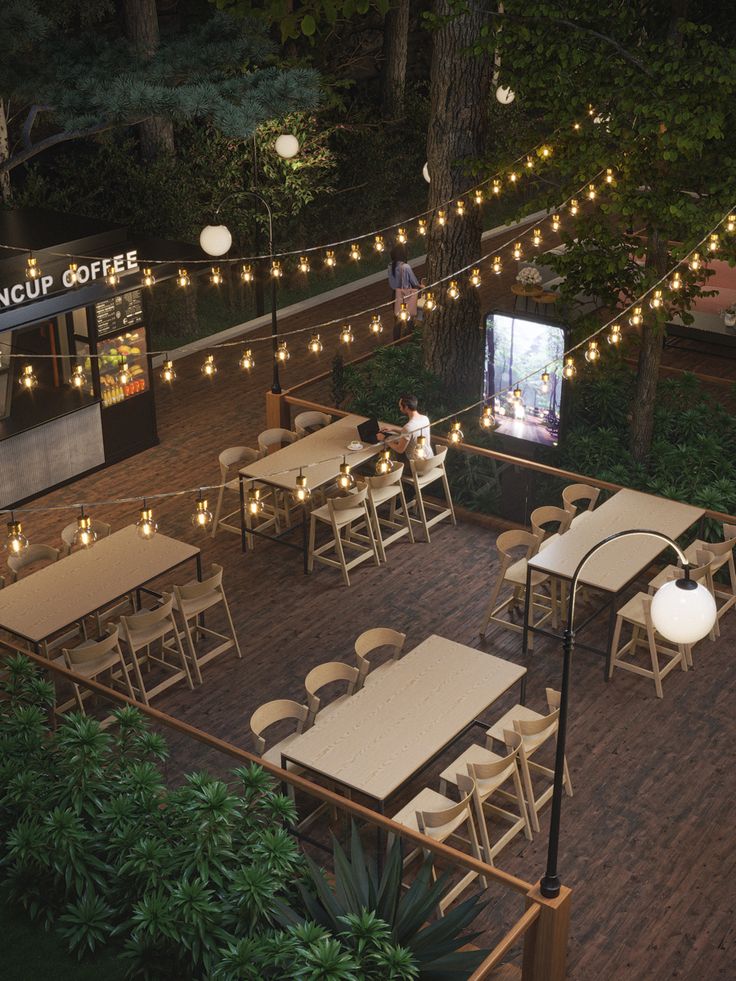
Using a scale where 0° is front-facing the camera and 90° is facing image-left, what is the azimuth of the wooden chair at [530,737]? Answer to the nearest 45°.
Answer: approximately 135°

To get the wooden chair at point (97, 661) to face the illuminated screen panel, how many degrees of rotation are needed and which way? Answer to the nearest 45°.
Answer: approximately 90° to its right

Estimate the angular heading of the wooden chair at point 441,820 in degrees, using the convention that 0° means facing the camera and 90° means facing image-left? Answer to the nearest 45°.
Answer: approximately 135°

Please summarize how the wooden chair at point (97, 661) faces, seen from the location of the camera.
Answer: facing away from the viewer and to the left of the viewer

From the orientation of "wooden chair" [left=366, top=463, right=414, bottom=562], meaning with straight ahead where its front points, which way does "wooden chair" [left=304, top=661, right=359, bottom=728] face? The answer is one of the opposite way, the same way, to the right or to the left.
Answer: the opposite way

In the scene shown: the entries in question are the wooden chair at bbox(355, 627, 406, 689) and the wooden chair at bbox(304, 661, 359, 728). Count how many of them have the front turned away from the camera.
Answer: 0

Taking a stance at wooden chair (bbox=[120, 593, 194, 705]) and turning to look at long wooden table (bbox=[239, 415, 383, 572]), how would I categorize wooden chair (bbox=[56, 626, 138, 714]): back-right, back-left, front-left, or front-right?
back-left

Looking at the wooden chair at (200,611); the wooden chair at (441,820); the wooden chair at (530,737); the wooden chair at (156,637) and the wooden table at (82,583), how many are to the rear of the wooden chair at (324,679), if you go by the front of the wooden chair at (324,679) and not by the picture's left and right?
3

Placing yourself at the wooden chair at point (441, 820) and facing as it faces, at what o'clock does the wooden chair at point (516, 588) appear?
the wooden chair at point (516, 588) is roughly at 2 o'clock from the wooden chair at point (441, 820).

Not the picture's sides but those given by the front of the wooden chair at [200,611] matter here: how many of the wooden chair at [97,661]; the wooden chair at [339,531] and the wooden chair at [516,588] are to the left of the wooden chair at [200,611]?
1

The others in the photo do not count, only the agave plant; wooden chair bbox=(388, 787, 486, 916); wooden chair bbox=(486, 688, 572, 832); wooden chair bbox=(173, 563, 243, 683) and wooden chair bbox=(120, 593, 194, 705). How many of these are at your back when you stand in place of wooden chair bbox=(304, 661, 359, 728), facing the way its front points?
2

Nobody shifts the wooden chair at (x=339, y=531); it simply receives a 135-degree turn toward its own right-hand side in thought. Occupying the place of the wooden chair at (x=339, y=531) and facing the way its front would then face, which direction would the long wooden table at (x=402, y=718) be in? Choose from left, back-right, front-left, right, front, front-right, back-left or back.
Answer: right

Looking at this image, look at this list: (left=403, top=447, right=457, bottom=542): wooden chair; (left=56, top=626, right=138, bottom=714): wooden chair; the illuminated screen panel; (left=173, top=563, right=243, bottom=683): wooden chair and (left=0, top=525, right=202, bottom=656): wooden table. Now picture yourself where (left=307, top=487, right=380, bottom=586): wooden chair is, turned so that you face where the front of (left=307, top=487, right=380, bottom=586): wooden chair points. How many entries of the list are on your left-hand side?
3

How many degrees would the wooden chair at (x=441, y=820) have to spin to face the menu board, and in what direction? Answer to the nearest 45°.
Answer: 0° — it already faces it

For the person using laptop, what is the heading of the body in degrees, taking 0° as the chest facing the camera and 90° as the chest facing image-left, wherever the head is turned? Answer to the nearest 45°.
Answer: approximately 135°

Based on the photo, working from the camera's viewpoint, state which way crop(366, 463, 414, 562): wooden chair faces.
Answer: facing away from the viewer and to the left of the viewer

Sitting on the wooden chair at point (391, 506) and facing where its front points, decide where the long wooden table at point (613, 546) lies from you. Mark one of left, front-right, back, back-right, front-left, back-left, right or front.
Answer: back
